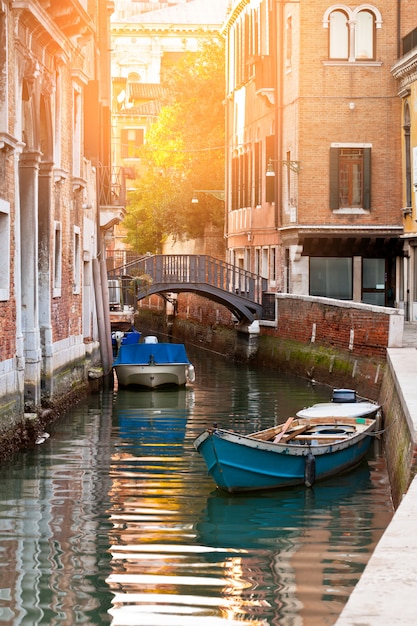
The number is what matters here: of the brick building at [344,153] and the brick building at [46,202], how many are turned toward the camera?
1

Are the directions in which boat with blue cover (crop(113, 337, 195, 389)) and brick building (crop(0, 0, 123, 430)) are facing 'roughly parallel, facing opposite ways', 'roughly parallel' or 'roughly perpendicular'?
roughly perpendicular

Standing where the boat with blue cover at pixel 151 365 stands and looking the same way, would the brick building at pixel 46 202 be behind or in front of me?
in front

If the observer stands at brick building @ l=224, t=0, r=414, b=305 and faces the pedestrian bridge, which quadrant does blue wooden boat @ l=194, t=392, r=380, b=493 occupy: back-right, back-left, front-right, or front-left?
back-left

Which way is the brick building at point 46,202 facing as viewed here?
to the viewer's right

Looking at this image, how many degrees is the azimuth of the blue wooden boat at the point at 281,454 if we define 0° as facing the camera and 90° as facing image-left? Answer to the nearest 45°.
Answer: approximately 45°

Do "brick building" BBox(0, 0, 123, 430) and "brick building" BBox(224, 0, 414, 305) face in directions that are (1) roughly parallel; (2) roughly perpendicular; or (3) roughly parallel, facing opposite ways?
roughly perpendicular

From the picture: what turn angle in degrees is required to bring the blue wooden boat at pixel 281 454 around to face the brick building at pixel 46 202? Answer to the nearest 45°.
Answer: approximately 90° to its right
